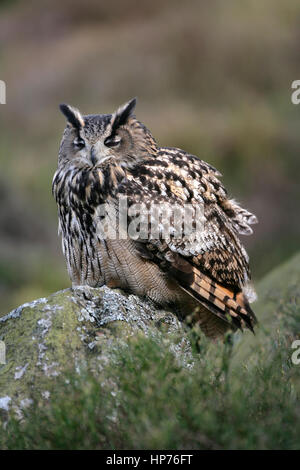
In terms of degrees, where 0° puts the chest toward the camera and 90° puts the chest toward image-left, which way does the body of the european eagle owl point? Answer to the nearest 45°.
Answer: approximately 45°
